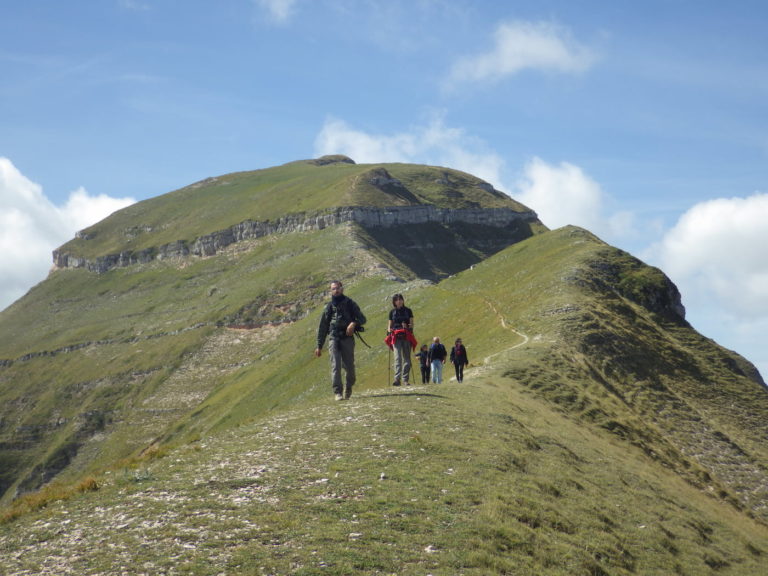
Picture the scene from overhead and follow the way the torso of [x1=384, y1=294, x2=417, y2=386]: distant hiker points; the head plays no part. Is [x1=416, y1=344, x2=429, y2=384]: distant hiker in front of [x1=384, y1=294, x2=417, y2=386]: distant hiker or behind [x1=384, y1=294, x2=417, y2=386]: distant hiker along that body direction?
behind

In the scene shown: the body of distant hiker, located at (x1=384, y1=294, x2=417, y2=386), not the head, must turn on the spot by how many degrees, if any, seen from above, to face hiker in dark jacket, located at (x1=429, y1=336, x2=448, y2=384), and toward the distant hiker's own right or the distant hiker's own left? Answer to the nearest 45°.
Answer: approximately 180°

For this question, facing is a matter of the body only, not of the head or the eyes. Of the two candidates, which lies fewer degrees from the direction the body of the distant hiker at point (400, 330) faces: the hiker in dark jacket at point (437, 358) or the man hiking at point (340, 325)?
the man hiking

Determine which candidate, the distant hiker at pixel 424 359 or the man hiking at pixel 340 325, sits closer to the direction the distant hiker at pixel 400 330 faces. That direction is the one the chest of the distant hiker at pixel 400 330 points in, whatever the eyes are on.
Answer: the man hiking

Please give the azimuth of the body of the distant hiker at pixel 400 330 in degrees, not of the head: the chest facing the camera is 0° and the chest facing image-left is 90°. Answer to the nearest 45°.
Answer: approximately 0°
